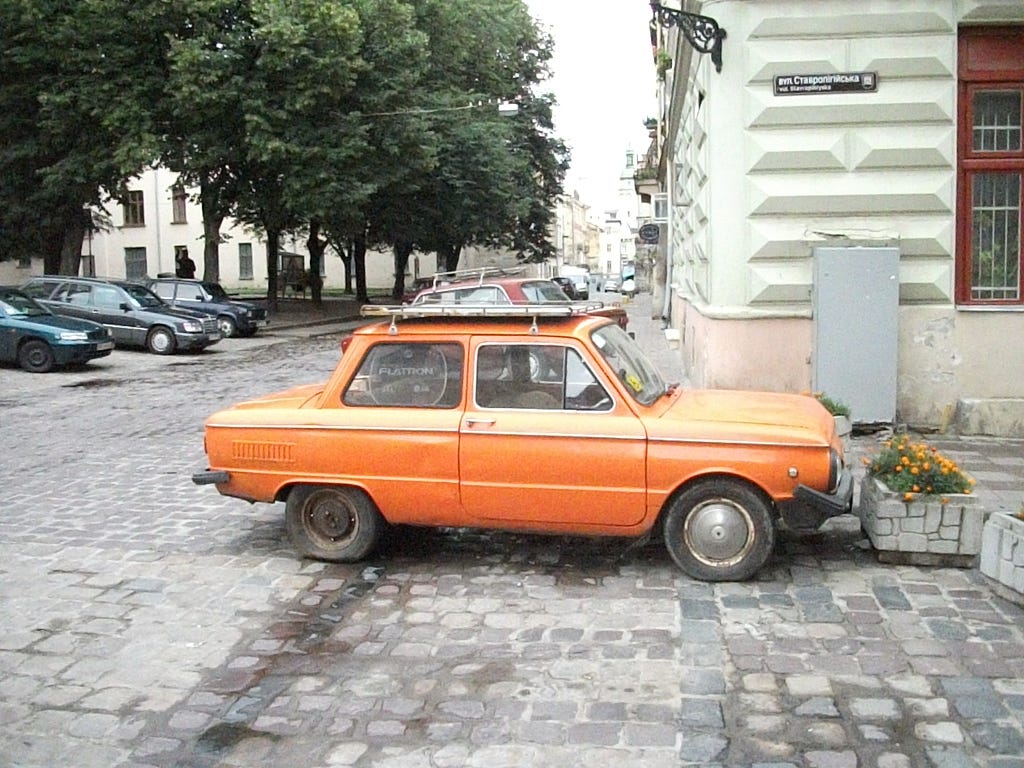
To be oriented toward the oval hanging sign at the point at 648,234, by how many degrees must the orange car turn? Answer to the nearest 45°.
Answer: approximately 90° to its left

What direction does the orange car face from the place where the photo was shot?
facing to the right of the viewer

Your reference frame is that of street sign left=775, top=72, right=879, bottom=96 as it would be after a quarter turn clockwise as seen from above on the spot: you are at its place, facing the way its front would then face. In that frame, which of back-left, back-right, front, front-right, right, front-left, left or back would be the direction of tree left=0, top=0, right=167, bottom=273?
front-right

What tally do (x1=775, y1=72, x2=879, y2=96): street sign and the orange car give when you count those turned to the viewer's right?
1

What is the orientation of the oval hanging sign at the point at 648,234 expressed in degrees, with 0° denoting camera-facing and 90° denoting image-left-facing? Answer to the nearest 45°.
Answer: approximately 0°

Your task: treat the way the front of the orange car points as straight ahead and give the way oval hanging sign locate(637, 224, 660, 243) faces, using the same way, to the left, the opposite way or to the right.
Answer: to the right

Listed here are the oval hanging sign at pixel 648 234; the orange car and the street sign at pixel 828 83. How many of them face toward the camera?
2

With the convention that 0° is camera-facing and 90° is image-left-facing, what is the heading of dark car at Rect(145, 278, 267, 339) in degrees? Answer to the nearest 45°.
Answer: approximately 315°
